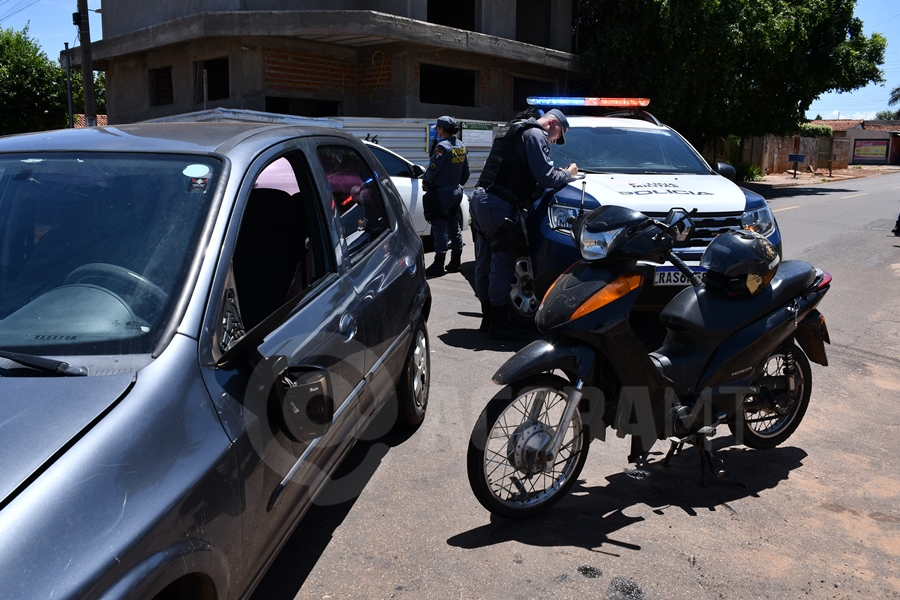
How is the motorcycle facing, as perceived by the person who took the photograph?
facing the viewer and to the left of the viewer

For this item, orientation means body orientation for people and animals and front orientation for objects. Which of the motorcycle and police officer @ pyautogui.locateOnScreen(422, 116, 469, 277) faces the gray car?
the motorcycle

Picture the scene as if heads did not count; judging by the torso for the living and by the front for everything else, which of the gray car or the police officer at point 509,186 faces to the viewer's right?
the police officer

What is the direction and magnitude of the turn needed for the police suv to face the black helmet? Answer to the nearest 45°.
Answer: approximately 45° to its right

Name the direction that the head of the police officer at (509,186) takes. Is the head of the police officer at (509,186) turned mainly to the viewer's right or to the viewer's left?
to the viewer's right

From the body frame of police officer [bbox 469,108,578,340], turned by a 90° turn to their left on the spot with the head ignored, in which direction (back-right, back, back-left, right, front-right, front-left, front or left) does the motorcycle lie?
back

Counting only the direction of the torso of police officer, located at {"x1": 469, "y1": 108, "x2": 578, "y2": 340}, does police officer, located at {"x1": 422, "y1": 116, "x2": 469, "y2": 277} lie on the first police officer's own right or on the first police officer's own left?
on the first police officer's own left

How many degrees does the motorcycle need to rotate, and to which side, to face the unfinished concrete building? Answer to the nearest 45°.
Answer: approximately 90° to its right

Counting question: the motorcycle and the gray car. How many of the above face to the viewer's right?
0

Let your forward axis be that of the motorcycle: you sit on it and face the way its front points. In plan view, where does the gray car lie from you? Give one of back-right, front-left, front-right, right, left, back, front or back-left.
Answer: front

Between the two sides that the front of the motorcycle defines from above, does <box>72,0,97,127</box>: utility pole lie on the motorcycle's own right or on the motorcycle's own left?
on the motorcycle's own right

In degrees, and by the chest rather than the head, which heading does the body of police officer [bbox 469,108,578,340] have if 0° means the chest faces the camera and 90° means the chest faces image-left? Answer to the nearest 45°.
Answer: approximately 270°

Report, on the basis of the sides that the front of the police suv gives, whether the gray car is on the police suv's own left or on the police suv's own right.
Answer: on the police suv's own right
